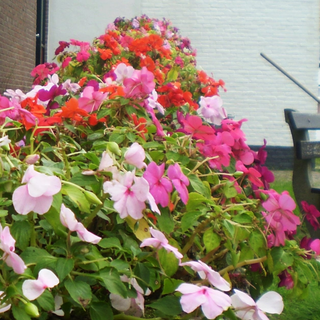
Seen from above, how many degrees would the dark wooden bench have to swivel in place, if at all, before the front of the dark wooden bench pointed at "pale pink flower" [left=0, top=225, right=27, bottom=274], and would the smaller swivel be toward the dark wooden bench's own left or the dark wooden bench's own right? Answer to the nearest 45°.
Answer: approximately 45° to the dark wooden bench's own right

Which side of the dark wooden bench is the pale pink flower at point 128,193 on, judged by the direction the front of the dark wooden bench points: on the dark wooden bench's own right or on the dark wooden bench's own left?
on the dark wooden bench's own right

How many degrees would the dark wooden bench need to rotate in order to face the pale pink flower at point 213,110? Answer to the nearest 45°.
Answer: approximately 45° to its right

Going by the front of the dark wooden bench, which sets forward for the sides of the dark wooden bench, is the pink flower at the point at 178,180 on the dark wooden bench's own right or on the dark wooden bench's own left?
on the dark wooden bench's own right

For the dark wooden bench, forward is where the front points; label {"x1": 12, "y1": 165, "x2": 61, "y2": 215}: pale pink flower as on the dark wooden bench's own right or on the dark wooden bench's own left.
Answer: on the dark wooden bench's own right
